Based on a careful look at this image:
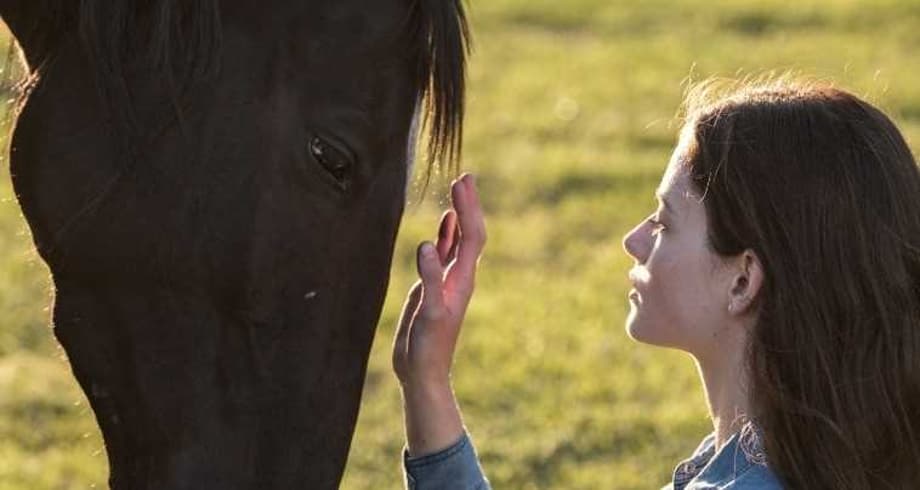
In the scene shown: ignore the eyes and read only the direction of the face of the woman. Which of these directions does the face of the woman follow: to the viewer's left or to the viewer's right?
to the viewer's left

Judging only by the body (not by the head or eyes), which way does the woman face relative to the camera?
to the viewer's left
